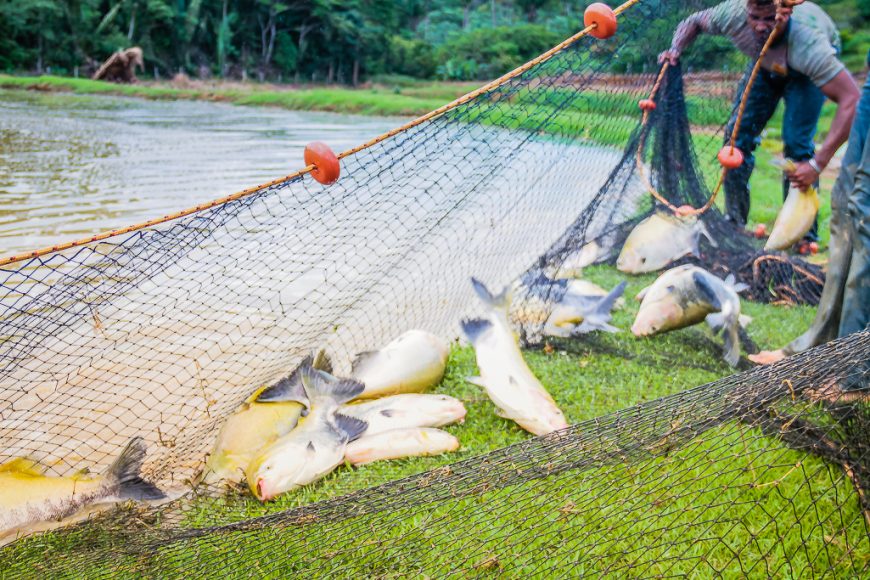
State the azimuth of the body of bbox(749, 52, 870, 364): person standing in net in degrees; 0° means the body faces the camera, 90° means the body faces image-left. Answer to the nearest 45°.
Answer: approximately 90°

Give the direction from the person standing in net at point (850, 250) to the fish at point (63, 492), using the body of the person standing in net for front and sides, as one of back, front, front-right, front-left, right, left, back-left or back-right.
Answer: front-left

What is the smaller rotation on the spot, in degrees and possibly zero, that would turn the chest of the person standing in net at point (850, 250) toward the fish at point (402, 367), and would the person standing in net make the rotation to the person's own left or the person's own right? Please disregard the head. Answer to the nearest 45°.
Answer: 0° — they already face it

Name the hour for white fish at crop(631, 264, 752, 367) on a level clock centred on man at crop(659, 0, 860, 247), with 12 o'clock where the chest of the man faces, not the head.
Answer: The white fish is roughly at 11 o'clock from the man.

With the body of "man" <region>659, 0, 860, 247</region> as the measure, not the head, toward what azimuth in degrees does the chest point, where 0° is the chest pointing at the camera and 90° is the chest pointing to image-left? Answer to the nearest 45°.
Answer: approximately 45°

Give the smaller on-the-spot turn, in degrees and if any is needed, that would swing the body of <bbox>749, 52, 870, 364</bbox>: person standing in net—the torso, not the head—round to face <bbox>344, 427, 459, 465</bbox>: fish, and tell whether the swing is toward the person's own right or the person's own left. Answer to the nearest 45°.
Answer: approximately 45° to the person's own left

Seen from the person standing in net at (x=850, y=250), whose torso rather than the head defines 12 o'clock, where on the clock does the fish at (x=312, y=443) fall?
The fish is roughly at 11 o'clock from the person standing in net.
